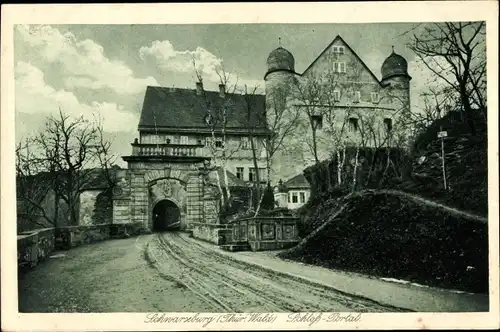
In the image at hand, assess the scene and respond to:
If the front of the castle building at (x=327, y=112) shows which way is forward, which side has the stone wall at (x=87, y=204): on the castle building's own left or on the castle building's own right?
on the castle building's own right

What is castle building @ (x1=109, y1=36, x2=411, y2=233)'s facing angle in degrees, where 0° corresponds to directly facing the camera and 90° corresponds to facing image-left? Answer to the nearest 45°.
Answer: approximately 0°

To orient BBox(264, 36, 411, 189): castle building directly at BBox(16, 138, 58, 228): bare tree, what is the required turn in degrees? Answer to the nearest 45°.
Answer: approximately 45° to its right

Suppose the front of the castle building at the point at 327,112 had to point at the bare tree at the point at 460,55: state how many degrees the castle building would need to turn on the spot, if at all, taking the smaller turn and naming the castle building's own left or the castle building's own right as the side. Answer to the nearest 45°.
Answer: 0° — it already faces it
